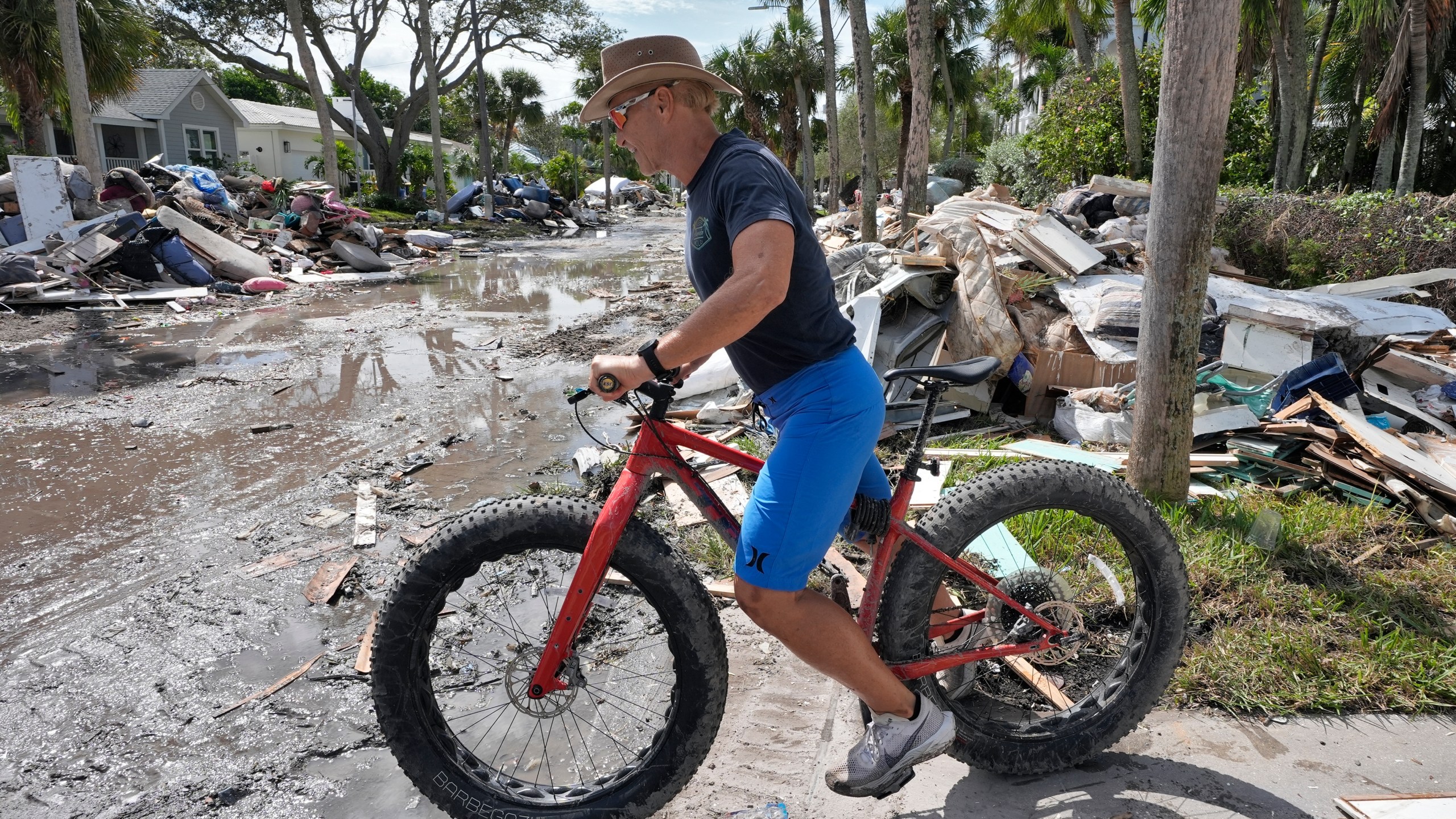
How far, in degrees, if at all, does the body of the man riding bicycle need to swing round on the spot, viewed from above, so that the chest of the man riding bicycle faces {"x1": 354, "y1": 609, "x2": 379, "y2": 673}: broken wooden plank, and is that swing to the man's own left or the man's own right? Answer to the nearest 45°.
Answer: approximately 45° to the man's own right

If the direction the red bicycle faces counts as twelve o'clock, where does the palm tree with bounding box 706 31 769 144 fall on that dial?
The palm tree is roughly at 3 o'clock from the red bicycle.

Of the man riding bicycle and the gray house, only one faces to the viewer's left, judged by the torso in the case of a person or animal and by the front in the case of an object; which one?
the man riding bicycle

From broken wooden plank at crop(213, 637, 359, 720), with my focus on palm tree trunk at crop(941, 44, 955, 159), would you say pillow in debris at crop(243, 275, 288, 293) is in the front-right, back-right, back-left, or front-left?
front-left

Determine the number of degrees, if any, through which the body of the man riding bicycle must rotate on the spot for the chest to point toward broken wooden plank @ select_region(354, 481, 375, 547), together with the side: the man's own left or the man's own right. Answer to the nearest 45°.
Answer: approximately 45° to the man's own right

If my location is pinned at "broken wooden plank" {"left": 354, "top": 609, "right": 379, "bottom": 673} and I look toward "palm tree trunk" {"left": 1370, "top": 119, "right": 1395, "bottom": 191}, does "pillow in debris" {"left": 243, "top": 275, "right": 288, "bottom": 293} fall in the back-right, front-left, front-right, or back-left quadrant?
front-left

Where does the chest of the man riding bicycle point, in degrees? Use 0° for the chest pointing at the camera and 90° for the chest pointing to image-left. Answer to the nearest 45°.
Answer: approximately 90°

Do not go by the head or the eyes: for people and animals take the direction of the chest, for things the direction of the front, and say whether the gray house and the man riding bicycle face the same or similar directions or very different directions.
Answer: very different directions

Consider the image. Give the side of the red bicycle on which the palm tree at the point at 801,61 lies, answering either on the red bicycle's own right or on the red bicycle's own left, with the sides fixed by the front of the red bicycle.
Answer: on the red bicycle's own right

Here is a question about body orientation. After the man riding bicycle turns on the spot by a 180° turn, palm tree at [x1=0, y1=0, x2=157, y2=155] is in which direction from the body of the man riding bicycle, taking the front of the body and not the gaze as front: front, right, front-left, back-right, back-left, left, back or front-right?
back-left

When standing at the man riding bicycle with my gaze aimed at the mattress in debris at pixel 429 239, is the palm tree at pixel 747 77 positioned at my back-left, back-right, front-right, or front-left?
front-right

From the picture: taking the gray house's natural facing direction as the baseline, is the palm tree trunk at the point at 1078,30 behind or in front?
in front

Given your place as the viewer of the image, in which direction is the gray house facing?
facing the viewer and to the right of the viewer

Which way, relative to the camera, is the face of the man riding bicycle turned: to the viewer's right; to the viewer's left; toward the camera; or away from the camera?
to the viewer's left

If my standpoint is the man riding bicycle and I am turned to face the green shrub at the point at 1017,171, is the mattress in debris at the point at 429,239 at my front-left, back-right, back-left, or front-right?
front-left

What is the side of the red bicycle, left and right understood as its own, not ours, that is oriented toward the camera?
left

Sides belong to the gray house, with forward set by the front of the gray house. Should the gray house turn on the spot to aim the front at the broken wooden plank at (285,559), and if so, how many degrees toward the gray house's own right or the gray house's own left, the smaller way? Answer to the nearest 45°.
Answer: approximately 45° to the gray house's own right
